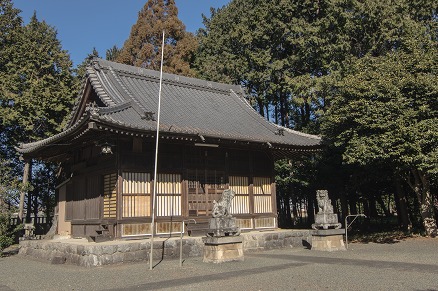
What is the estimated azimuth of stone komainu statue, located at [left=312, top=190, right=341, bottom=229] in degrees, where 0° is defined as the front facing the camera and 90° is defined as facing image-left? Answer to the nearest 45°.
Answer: approximately 45°

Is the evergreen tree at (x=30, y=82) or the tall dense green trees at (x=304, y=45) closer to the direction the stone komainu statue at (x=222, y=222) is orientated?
the tall dense green trees

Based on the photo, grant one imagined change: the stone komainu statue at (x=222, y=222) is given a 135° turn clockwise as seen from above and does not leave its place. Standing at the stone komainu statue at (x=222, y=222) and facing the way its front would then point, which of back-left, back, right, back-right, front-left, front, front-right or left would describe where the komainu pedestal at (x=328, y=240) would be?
back

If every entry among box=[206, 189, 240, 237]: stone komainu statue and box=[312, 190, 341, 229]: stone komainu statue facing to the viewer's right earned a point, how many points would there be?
1

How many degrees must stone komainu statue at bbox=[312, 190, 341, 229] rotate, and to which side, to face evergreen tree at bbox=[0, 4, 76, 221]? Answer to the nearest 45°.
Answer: approximately 45° to its right

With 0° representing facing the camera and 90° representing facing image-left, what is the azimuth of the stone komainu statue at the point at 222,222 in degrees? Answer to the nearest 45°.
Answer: approximately 270°

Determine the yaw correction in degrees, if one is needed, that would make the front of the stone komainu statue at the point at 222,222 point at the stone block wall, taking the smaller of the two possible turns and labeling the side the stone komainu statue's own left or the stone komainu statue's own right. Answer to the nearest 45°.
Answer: approximately 180°

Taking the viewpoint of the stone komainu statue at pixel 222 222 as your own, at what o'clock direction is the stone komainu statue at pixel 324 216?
the stone komainu statue at pixel 324 216 is roughly at 11 o'clock from the stone komainu statue at pixel 222 222.

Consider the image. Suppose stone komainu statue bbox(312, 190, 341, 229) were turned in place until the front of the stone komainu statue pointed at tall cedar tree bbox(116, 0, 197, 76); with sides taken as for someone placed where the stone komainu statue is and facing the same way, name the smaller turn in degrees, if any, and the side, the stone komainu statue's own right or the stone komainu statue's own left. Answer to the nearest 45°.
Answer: approximately 90° to the stone komainu statue's own right
